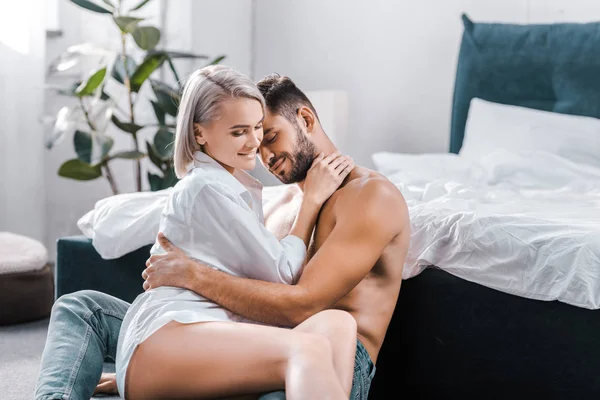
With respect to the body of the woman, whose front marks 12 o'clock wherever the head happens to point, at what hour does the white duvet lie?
The white duvet is roughly at 11 o'clock from the woman.

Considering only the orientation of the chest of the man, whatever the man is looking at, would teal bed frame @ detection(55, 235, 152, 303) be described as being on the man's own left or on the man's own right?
on the man's own right

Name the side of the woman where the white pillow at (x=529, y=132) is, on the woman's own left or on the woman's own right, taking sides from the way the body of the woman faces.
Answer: on the woman's own left

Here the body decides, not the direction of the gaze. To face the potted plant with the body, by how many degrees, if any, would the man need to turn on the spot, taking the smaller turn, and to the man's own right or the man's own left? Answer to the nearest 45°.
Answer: approximately 90° to the man's own right

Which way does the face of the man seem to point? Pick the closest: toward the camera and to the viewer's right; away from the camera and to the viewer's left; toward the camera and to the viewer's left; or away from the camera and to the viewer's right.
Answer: toward the camera and to the viewer's left

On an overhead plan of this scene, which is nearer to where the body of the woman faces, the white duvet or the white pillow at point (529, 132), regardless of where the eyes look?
the white duvet

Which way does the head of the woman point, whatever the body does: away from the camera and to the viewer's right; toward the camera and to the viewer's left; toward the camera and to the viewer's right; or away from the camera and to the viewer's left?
toward the camera and to the viewer's right

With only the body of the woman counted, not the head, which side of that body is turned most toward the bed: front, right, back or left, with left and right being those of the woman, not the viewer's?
front
